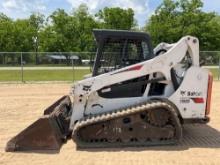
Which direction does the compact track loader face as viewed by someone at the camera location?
facing to the left of the viewer

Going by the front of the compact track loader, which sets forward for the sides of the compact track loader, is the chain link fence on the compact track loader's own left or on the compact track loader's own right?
on the compact track loader's own right
